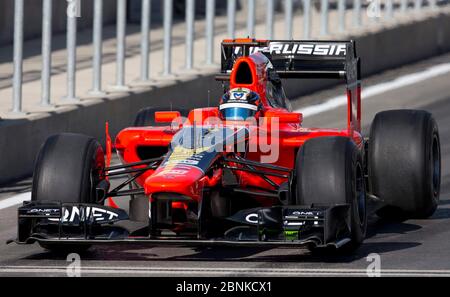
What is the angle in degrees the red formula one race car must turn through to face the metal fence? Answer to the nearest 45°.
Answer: approximately 180°

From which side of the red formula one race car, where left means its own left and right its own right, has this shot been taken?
front
